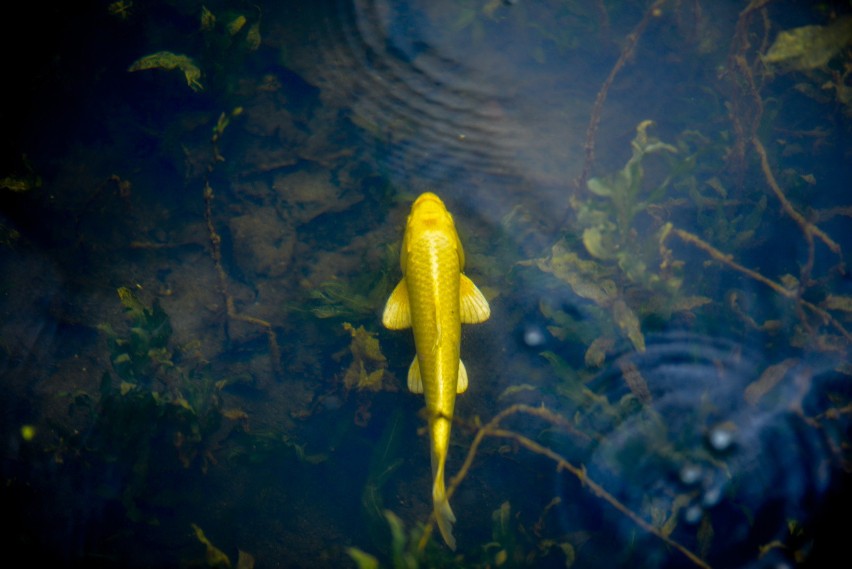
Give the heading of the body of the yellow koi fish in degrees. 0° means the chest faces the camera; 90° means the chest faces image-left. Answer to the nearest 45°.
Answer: approximately 180°
